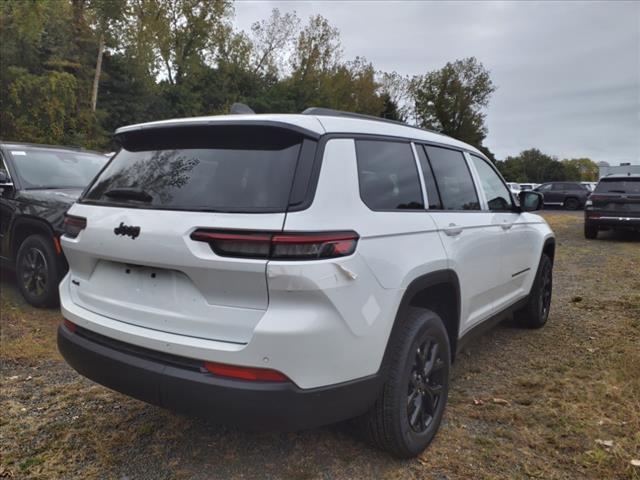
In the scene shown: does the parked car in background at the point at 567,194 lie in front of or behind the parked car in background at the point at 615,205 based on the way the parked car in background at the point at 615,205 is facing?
in front

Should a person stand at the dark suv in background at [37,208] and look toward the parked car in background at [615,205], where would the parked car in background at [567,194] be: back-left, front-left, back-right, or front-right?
front-left

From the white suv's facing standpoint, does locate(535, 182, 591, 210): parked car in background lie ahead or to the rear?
ahead

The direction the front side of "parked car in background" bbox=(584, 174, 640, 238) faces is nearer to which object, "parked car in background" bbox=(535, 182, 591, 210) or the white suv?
the parked car in background

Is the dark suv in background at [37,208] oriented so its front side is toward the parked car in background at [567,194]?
no

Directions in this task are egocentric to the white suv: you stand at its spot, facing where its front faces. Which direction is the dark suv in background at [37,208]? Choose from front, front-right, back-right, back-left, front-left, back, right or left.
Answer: left

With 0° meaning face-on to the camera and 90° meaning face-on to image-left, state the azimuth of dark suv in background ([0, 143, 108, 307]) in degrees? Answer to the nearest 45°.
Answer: approximately 315°

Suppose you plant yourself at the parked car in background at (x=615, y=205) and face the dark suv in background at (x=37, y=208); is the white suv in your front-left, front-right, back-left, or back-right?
front-left

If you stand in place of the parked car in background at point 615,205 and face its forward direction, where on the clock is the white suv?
The white suv is roughly at 6 o'clock from the parked car in background.

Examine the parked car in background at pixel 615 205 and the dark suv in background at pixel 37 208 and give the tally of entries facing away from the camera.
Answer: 1

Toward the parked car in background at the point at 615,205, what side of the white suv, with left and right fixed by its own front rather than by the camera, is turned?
front

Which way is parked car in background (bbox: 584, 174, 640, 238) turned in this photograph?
away from the camera

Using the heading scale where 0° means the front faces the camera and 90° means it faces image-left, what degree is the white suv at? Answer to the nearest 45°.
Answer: approximately 225°

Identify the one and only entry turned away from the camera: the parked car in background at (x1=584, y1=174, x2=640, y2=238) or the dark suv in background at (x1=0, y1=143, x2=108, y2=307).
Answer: the parked car in background

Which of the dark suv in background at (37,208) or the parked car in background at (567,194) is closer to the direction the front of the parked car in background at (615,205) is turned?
the parked car in background
